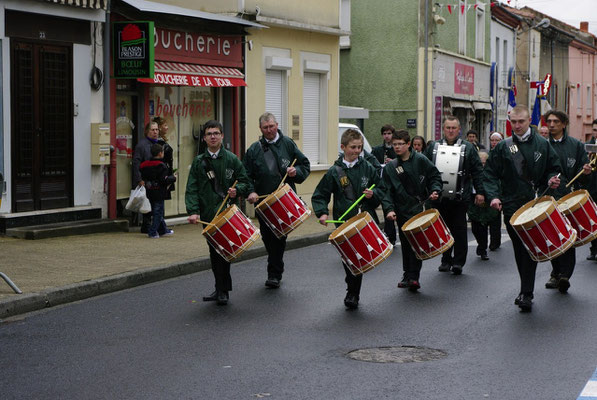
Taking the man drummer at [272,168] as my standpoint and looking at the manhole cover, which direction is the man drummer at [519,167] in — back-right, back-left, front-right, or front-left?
front-left

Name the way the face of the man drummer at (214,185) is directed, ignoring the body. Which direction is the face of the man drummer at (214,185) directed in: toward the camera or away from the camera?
toward the camera

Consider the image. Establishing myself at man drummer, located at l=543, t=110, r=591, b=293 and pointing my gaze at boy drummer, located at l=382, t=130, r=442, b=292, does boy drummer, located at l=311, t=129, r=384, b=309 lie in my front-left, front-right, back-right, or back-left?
front-left

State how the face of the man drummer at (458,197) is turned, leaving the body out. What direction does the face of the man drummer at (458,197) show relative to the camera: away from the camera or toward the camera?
toward the camera

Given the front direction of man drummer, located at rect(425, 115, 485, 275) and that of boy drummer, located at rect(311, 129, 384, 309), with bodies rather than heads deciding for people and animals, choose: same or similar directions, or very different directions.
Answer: same or similar directions

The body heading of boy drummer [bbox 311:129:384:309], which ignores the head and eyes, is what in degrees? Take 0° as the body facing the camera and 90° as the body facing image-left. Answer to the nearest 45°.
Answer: approximately 0°

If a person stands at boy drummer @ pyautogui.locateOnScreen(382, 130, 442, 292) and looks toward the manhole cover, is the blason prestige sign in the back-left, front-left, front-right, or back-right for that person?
back-right

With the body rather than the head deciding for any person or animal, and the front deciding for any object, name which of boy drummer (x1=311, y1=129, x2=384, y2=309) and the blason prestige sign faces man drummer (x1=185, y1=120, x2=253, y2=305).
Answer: the blason prestige sign

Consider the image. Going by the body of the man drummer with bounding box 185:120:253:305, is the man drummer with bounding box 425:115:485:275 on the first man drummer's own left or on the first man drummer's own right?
on the first man drummer's own left

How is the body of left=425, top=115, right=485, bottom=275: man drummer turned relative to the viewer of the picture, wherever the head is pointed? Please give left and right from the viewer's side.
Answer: facing the viewer

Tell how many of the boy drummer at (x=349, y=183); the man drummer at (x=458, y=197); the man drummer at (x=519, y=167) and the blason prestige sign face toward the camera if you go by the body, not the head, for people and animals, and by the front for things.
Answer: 4

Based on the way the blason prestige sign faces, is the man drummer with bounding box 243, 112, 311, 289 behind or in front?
in front

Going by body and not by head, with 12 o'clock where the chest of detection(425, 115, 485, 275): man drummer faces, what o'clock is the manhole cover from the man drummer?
The manhole cover is roughly at 12 o'clock from the man drummer.

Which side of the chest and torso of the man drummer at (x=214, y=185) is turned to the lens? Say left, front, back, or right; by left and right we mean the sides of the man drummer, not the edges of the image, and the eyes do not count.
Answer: front

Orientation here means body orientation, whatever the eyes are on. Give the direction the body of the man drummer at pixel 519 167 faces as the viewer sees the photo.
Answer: toward the camera
